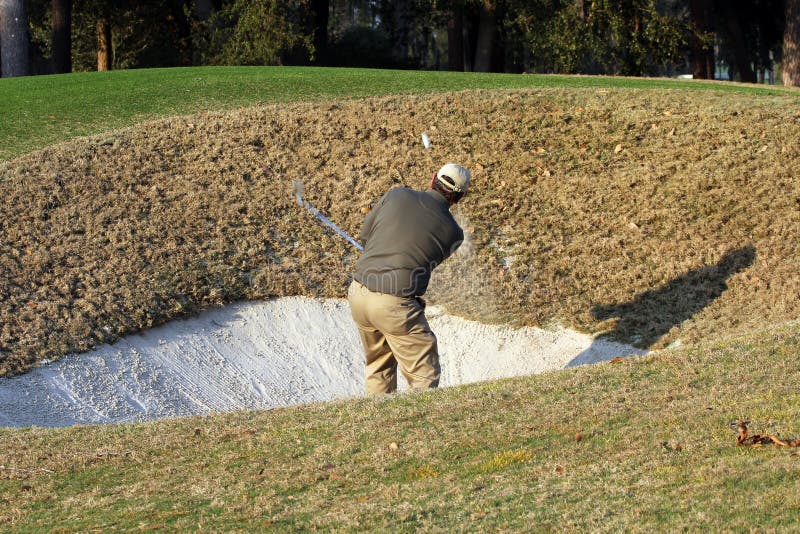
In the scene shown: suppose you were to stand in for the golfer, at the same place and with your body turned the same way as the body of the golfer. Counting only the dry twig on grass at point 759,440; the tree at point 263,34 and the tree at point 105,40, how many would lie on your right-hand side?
1

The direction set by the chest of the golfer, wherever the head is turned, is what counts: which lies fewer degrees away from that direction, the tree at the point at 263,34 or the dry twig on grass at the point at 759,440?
the tree

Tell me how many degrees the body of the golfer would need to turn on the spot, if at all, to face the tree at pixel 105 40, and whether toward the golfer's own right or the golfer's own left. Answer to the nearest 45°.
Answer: approximately 45° to the golfer's own left

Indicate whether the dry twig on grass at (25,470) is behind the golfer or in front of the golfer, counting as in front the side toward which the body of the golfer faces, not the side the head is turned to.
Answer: behind

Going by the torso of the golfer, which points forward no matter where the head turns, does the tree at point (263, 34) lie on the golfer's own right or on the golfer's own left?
on the golfer's own left

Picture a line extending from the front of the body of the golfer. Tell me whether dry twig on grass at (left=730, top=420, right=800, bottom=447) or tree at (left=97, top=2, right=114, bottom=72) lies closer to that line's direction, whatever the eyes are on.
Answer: the tree

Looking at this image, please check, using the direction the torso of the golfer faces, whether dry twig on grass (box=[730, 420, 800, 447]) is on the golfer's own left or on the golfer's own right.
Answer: on the golfer's own right

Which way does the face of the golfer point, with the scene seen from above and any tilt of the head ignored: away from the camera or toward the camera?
away from the camera

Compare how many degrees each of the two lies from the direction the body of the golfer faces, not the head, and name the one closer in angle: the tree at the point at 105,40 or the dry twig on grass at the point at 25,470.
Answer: the tree

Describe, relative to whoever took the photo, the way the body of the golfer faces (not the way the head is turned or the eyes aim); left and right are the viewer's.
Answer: facing away from the viewer and to the right of the viewer

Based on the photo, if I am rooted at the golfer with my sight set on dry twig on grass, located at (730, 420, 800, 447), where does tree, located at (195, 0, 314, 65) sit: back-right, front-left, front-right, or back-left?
back-left
